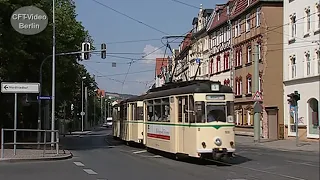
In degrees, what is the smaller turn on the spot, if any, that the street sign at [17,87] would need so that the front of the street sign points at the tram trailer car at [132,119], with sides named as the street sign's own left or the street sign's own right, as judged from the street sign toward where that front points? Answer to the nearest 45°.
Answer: approximately 135° to the street sign's own left

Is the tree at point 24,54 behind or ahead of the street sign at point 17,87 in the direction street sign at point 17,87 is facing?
behind

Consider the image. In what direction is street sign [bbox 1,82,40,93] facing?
toward the camera

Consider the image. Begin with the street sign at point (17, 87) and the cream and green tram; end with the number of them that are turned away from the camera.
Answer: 0

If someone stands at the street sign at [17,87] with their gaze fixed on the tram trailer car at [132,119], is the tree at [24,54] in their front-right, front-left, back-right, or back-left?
front-left

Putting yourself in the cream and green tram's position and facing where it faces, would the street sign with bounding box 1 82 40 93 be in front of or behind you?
behind

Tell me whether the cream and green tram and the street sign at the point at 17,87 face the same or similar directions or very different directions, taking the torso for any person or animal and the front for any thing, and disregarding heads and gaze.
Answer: same or similar directions

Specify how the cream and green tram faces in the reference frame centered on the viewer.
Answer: facing the viewer and to the right of the viewer

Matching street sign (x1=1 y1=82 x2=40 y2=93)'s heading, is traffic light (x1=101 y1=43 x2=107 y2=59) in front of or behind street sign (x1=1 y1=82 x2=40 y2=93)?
behind
